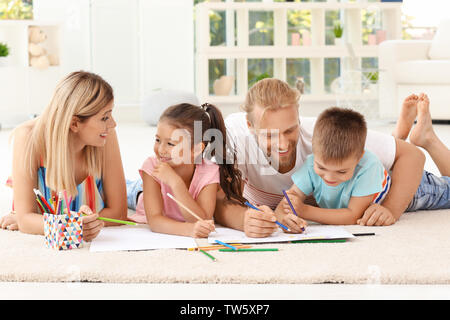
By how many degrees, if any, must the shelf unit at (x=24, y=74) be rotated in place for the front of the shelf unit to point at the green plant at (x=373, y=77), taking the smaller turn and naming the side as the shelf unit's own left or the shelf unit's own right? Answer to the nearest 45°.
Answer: approximately 90° to the shelf unit's own left

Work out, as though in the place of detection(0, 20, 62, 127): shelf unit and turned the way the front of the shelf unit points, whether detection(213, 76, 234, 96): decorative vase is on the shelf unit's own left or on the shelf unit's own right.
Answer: on the shelf unit's own left

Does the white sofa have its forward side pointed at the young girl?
yes

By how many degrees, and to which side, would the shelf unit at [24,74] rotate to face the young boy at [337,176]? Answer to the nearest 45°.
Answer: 0° — it already faces them

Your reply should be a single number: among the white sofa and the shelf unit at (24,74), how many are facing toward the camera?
2

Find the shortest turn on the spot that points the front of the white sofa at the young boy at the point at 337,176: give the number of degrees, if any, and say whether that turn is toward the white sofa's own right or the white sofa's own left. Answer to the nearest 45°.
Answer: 0° — it already faces them

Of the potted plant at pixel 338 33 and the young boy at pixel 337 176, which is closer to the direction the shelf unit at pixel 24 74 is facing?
the young boy

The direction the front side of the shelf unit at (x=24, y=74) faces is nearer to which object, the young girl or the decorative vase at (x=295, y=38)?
the young girl

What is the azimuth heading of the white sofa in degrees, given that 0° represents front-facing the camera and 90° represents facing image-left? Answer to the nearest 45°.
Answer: approximately 0°

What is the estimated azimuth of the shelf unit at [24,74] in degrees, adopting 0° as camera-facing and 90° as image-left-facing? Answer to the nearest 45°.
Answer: approximately 0°

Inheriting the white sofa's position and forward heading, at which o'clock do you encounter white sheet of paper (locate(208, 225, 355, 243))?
The white sheet of paper is roughly at 12 o'clock from the white sofa.
